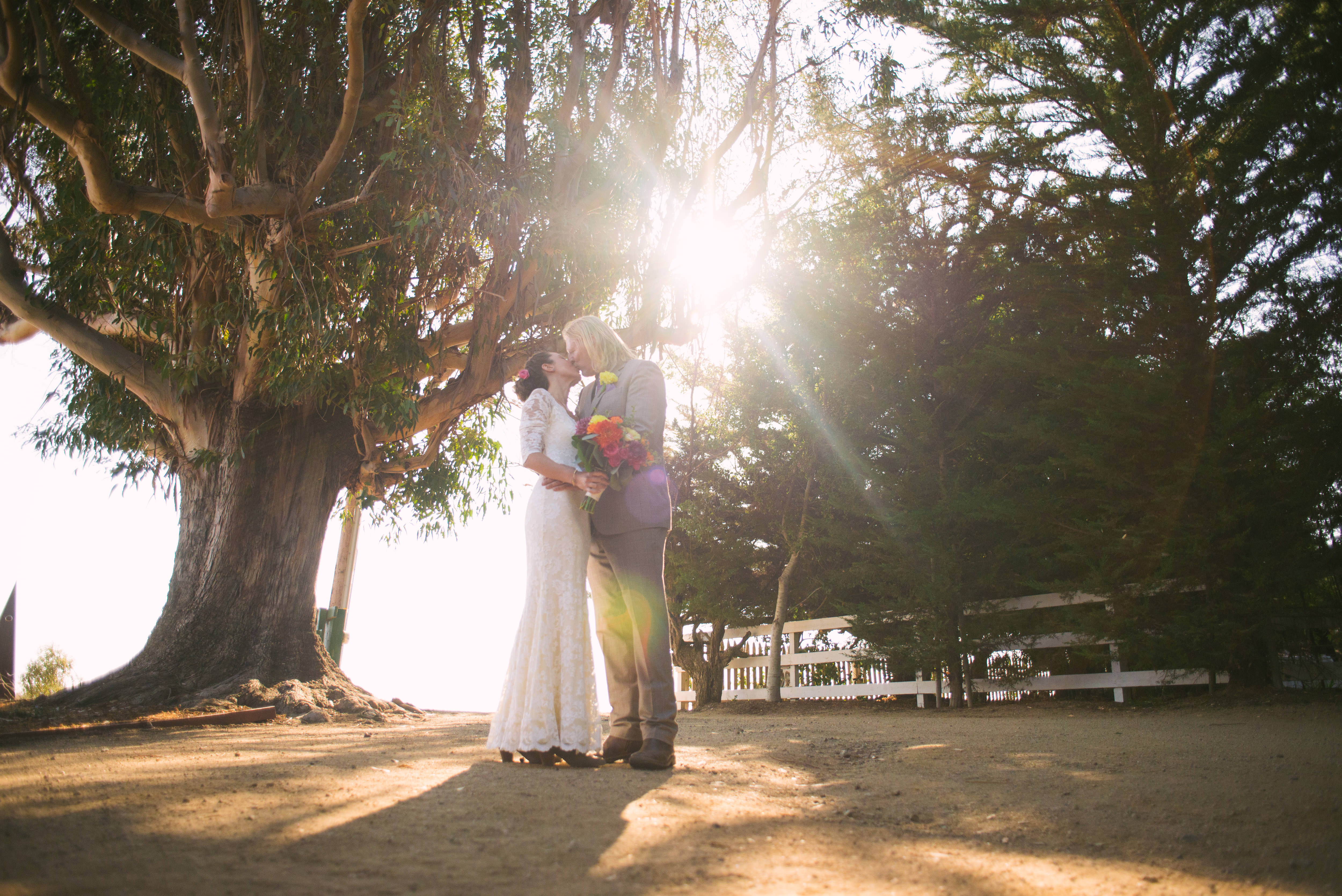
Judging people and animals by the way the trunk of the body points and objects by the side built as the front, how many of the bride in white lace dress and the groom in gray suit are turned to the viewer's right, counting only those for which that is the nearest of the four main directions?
1

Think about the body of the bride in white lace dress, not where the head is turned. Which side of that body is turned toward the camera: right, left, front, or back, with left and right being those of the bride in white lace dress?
right

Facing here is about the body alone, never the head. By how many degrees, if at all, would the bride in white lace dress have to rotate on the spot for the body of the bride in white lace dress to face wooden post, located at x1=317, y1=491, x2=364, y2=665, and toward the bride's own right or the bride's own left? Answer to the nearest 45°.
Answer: approximately 90° to the bride's own left

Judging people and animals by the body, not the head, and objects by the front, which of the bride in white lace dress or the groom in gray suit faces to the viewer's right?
the bride in white lace dress

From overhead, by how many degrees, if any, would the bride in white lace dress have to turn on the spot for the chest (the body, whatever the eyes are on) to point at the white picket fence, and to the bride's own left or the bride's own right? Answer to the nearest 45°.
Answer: approximately 45° to the bride's own left

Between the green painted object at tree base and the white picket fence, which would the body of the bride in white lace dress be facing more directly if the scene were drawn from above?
the white picket fence

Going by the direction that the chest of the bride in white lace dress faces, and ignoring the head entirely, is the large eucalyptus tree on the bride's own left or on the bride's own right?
on the bride's own left

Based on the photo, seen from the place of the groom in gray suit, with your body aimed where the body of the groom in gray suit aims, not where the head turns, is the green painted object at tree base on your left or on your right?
on your right

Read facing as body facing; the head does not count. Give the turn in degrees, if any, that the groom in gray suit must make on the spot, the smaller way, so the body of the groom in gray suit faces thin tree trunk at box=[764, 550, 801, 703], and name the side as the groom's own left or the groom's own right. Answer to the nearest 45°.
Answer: approximately 135° to the groom's own right

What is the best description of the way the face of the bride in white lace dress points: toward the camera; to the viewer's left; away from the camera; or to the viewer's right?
to the viewer's right
